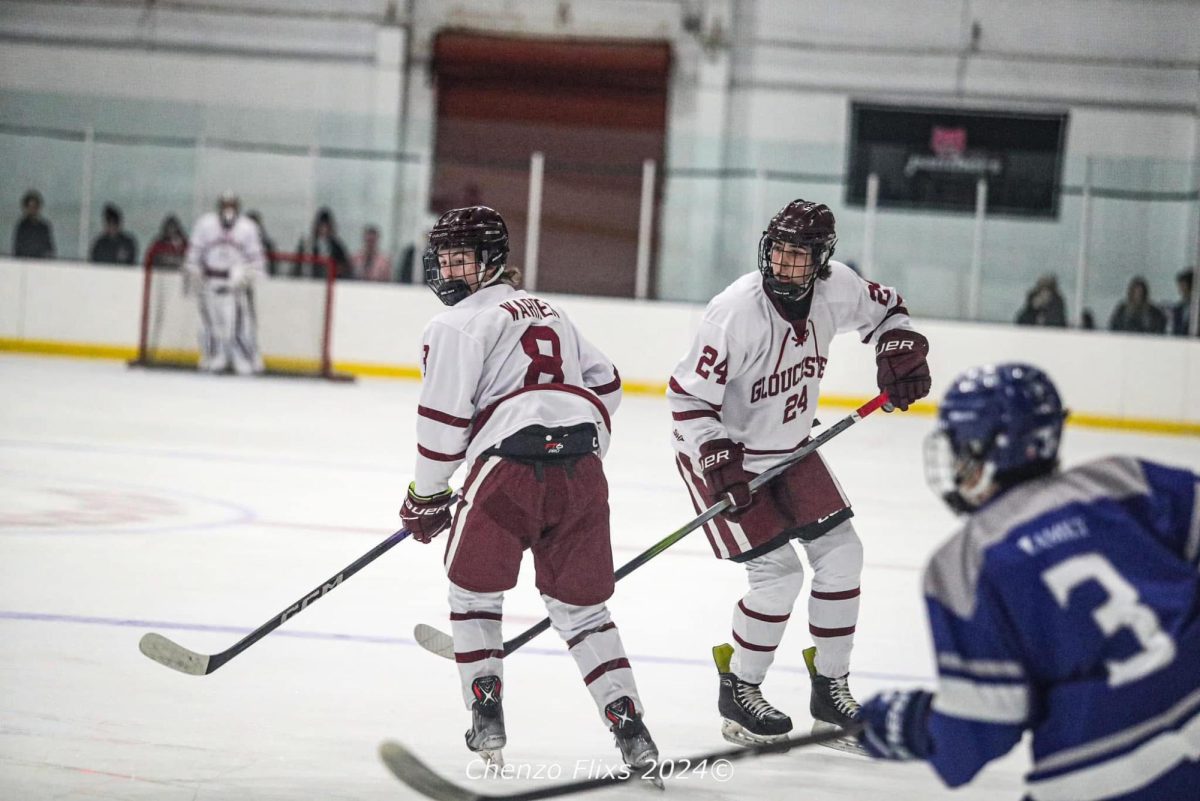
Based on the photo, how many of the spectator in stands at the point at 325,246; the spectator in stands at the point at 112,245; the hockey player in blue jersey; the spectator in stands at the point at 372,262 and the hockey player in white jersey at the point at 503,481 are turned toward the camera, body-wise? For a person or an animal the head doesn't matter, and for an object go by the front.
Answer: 3

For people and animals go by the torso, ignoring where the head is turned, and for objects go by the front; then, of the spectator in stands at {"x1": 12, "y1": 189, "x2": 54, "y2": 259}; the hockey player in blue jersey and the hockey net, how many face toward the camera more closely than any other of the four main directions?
2

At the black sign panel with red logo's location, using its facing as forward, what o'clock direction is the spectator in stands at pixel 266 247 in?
The spectator in stands is roughly at 2 o'clock from the black sign panel with red logo.

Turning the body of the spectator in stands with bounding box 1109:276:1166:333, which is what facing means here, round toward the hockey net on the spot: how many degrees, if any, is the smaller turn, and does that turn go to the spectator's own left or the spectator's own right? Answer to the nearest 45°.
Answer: approximately 90° to the spectator's own right

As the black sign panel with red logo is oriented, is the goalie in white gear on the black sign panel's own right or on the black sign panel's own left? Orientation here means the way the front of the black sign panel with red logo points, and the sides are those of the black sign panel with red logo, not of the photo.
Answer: on the black sign panel's own right
